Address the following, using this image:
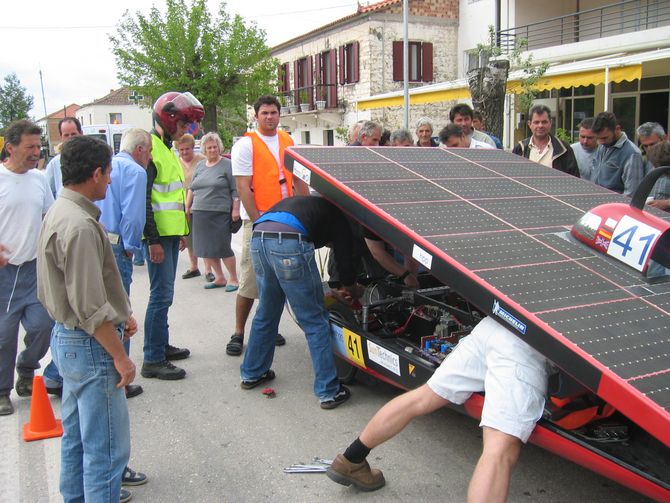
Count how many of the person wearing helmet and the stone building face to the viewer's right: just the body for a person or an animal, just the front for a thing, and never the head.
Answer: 1

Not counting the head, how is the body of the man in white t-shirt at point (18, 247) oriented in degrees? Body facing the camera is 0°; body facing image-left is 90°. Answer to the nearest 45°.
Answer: approximately 315°

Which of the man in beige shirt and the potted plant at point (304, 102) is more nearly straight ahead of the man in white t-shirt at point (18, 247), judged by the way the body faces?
the man in beige shirt

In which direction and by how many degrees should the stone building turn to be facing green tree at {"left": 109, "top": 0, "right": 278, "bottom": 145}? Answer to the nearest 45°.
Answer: approximately 45° to its right

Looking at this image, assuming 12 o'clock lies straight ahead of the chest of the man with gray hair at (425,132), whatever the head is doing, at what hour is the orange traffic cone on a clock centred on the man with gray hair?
The orange traffic cone is roughly at 1 o'clock from the man with gray hair.

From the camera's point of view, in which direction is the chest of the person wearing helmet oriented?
to the viewer's right

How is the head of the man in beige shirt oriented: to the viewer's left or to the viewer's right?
to the viewer's right

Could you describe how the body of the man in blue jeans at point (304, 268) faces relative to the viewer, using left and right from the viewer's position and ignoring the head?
facing away from the viewer and to the right of the viewer

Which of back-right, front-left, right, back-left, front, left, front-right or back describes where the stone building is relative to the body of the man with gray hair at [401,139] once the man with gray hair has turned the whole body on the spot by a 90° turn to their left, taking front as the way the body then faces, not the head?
left
